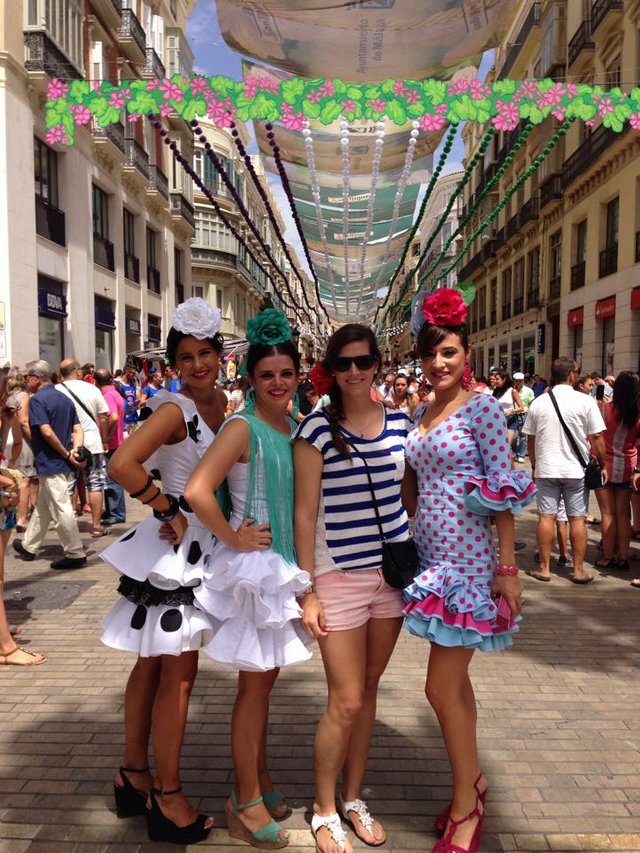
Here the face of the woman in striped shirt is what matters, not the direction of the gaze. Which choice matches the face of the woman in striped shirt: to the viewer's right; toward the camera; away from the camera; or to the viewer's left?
toward the camera

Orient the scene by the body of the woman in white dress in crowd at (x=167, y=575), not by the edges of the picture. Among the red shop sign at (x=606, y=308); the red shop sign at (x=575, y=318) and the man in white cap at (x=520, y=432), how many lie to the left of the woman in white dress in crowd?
3

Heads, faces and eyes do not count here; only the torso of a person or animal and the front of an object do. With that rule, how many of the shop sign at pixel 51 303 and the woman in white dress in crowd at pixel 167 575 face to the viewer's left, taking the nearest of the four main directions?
0

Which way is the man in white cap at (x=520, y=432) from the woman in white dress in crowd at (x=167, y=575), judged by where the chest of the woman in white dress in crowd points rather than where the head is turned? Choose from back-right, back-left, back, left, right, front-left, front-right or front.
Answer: left

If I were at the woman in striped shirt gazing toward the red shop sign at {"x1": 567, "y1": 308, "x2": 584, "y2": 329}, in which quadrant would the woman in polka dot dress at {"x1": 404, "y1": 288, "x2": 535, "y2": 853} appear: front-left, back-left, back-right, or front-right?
front-right

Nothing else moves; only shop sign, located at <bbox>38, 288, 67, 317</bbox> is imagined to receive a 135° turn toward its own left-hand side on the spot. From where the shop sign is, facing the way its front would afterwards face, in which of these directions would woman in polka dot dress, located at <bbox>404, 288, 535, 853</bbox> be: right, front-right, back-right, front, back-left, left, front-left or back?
back

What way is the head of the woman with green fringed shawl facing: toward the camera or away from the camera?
toward the camera

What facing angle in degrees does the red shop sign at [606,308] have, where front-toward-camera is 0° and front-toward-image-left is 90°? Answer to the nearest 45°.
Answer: approximately 45°

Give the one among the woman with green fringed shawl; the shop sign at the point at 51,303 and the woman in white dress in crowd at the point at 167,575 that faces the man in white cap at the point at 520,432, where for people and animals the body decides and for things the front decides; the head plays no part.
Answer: the shop sign

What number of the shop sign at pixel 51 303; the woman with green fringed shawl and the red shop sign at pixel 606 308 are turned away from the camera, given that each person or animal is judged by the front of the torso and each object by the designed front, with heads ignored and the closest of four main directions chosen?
0

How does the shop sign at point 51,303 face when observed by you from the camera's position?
facing the viewer and to the right of the viewer

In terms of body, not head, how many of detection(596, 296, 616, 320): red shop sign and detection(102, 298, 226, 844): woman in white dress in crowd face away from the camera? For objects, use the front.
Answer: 0

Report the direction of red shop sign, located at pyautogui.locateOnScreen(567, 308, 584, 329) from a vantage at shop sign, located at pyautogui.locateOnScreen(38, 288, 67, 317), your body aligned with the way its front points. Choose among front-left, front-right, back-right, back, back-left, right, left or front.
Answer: front-left

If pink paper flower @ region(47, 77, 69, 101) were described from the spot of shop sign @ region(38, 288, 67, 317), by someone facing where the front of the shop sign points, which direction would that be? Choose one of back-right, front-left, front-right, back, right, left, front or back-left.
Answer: front-right

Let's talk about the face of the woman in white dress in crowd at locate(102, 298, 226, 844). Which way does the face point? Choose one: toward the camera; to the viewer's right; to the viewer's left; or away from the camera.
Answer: toward the camera

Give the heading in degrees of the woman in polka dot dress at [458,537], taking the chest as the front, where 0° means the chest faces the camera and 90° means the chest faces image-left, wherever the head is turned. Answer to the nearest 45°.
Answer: approximately 45°
